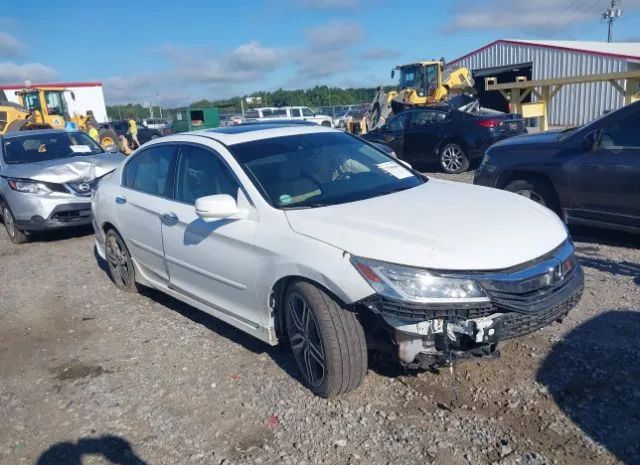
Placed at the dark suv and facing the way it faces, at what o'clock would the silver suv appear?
The silver suv is roughly at 12 o'clock from the dark suv.

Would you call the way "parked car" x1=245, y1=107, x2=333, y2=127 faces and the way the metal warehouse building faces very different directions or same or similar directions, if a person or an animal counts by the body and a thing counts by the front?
very different directions

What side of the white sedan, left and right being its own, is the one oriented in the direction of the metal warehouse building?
left

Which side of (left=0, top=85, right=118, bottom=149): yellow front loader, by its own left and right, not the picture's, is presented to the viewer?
right

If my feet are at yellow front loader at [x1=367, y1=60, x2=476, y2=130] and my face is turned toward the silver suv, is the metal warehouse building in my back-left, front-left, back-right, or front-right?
back-left

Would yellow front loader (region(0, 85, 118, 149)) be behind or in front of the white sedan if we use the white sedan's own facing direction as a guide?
behind

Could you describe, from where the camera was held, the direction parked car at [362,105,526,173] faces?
facing away from the viewer and to the left of the viewer

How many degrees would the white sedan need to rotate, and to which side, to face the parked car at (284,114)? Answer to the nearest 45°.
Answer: approximately 135° to its left

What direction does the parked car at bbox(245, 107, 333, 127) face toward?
to the viewer's right

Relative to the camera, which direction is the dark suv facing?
to the viewer's left

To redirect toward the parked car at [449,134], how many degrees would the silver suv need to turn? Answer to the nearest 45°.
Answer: approximately 45° to its left

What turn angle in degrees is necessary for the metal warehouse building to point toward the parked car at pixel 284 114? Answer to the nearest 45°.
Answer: approximately 45° to its right
